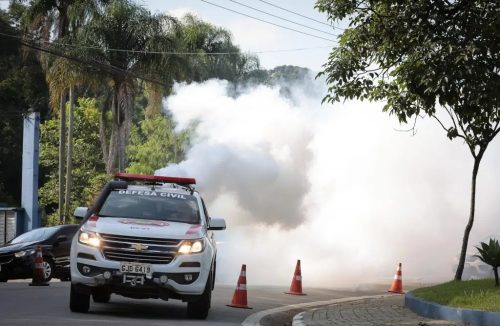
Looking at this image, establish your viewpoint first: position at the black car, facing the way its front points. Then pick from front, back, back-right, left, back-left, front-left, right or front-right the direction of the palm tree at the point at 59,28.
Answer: back-right

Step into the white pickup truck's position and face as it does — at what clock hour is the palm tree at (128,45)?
The palm tree is roughly at 6 o'clock from the white pickup truck.

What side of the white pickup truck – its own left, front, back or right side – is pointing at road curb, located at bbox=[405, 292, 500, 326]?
left

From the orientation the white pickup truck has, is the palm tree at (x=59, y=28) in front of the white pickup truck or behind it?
behind

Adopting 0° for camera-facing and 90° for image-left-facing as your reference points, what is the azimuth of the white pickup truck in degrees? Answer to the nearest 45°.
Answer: approximately 0°

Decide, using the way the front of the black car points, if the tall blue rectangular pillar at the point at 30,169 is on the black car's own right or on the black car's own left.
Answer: on the black car's own right

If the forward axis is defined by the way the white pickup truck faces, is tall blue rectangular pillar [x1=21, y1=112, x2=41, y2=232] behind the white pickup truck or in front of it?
behind
